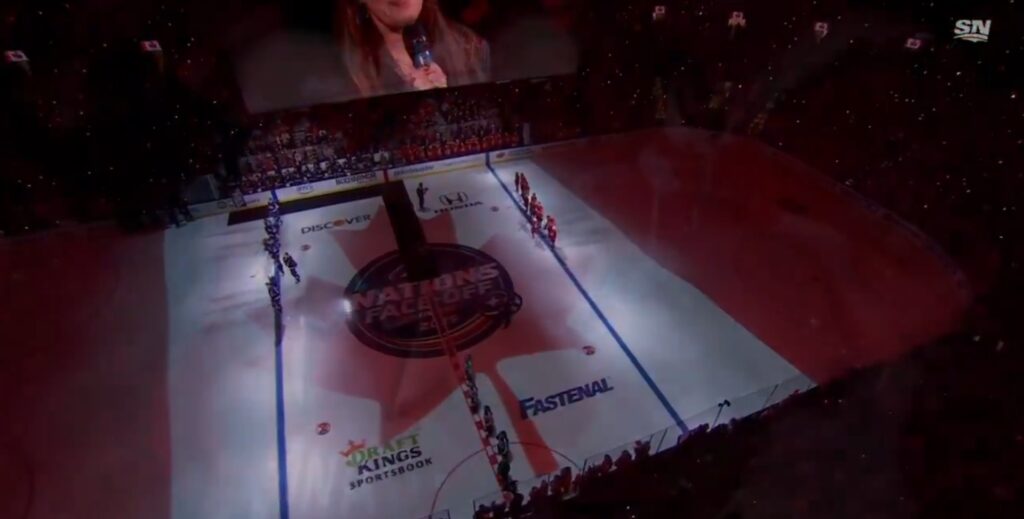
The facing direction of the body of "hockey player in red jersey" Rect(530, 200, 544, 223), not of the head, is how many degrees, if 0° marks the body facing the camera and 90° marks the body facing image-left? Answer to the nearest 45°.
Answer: approximately 90°
